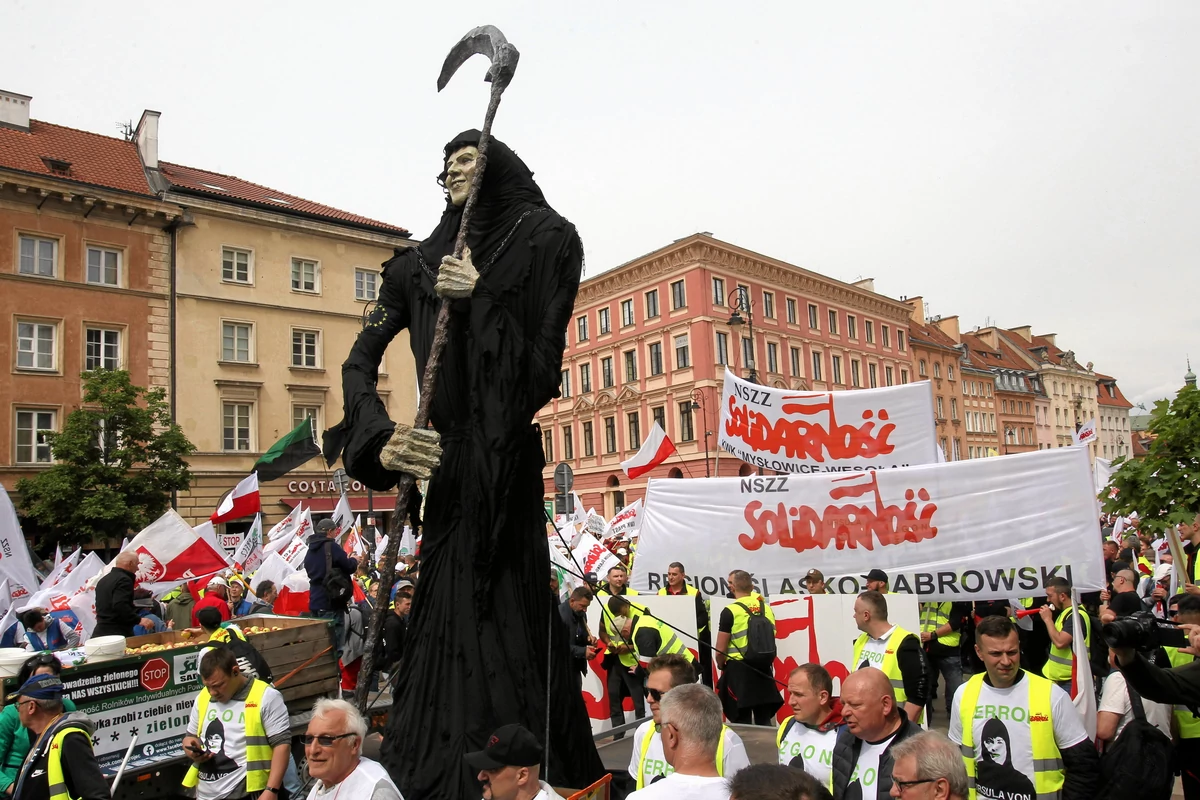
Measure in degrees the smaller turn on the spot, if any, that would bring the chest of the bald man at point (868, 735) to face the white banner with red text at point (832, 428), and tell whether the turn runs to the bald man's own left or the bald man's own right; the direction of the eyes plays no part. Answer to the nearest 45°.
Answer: approximately 135° to the bald man's own right

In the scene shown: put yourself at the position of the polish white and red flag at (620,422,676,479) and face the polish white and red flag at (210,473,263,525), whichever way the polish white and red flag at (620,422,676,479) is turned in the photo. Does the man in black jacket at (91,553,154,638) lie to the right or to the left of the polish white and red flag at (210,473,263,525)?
left

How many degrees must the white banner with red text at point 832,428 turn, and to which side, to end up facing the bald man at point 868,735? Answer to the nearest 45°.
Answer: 0° — it already faces them

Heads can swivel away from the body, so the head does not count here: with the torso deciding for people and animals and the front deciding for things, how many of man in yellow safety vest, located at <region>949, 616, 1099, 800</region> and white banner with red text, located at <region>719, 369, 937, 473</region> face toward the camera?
2

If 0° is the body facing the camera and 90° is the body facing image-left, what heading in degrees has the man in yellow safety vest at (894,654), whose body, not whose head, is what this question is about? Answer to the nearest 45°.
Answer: approximately 45°

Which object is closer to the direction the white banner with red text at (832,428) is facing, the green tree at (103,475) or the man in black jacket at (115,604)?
the man in black jacket

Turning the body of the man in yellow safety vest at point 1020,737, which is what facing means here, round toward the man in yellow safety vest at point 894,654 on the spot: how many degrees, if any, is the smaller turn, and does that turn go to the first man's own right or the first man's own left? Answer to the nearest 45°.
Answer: approximately 135° to the first man's own right
